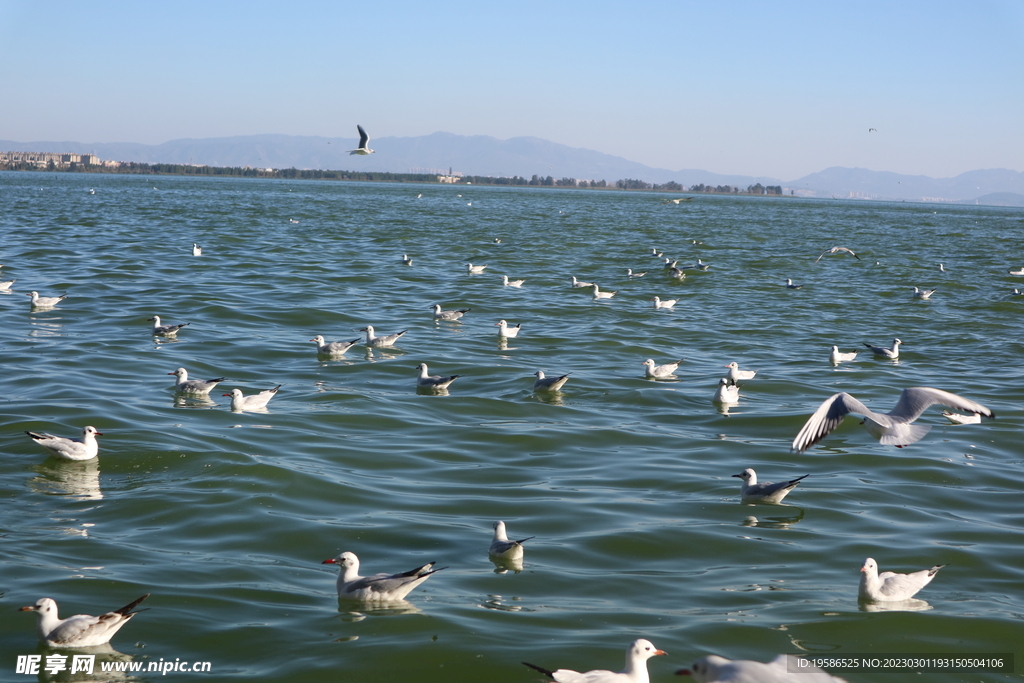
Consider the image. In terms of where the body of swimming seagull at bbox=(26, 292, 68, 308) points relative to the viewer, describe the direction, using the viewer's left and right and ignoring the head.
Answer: facing to the left of the viewer

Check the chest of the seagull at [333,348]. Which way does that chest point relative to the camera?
to the viewer's left

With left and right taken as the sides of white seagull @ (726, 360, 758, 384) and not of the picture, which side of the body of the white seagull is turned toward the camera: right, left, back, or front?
left

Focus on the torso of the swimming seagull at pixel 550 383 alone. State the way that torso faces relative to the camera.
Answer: to the viewer's left

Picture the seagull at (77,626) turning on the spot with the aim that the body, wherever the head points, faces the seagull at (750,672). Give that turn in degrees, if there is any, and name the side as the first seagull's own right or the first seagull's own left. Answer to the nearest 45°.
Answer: approximately 135° to the first seagull's own left

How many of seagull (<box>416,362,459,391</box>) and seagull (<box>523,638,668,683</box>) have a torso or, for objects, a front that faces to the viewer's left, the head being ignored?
1

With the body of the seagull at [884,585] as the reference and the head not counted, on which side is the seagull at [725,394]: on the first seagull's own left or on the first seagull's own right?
on the first seagull's own right

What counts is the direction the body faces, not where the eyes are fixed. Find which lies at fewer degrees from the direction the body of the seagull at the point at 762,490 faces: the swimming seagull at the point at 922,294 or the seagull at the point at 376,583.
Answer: the seagull

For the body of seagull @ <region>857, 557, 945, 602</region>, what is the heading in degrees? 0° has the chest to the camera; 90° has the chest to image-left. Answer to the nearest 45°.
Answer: approximately 90°

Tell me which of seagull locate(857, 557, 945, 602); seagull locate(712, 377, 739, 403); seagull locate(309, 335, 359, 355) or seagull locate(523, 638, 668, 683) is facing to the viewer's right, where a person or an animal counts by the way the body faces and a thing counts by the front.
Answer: seagull locate(523, 638, 668, 683)

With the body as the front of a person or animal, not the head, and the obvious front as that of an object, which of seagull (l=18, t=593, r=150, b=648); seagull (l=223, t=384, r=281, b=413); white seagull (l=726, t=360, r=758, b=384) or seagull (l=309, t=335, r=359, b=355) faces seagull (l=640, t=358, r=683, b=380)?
the white seagull

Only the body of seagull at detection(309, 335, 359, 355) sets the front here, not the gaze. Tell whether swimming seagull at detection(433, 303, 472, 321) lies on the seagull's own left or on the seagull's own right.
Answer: on the seagull's own right

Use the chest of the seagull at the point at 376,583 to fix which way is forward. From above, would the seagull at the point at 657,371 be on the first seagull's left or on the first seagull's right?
on the first seagull's right

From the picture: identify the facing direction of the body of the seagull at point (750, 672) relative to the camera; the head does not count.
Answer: to the viewer's left

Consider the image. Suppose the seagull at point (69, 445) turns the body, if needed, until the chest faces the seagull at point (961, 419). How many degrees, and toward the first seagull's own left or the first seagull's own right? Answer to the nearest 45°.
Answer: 0° — it already faces it

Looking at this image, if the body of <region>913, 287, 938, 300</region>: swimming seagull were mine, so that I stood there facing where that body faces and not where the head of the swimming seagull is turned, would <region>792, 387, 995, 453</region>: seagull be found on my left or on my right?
on my left

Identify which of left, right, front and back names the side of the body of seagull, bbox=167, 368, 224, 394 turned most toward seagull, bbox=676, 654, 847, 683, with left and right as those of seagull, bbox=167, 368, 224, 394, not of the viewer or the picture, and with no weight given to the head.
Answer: left

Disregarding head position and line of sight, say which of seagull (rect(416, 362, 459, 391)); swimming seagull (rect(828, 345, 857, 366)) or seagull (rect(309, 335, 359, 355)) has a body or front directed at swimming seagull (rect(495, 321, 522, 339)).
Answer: swimming seagull (rect(828, 345, 857, 366))
